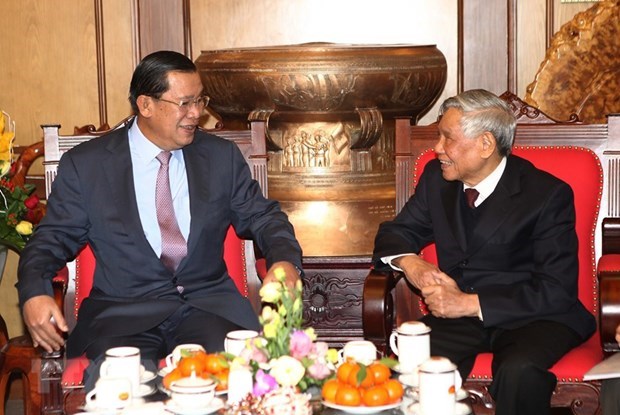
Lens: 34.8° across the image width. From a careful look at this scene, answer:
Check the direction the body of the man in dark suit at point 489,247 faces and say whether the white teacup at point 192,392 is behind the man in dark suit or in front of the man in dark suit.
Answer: in front

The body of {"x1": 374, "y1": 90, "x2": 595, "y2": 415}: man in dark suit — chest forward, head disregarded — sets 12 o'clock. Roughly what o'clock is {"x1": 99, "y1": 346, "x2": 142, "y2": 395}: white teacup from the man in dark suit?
The white teacup is roughly at 12 o'clock from the man in dark suit.

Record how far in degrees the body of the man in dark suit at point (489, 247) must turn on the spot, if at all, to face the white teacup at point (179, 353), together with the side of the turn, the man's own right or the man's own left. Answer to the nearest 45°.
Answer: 0° — they already face it

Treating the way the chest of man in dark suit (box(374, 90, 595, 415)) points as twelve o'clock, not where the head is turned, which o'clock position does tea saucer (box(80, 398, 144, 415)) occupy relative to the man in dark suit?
The tea saucer is roughly at 12 o'clock from the man in dark suit.

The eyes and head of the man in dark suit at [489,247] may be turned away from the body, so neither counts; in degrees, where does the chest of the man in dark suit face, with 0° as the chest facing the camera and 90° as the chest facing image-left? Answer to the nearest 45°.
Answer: approximately 45°

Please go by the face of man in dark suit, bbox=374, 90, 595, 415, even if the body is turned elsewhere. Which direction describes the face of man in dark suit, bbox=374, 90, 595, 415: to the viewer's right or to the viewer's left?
to the viewer's left

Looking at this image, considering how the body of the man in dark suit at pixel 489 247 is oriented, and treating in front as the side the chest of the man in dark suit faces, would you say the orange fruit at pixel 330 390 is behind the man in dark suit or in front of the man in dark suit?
in front

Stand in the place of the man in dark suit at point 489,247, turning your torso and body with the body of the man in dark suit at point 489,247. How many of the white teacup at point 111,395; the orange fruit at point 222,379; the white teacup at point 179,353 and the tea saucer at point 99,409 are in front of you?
4

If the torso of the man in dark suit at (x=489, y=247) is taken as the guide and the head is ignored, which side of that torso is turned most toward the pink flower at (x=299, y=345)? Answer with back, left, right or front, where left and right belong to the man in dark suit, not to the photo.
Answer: front

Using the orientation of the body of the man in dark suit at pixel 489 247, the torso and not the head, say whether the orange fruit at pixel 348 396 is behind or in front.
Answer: in front

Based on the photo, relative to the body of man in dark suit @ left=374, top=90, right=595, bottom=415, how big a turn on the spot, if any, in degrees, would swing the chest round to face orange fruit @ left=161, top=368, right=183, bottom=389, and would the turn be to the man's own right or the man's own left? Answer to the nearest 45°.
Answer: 0° — they already face it

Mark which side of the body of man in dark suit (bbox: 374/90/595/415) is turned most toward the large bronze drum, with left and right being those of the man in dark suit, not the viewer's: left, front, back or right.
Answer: right

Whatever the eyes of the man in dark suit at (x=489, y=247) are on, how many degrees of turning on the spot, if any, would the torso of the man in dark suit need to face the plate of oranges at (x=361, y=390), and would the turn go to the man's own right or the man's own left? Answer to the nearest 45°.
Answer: approximately 45° to the man's own left

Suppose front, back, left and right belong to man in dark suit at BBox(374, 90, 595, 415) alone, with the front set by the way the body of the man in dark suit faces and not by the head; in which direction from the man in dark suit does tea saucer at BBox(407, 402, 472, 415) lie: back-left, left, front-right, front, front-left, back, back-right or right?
front-left

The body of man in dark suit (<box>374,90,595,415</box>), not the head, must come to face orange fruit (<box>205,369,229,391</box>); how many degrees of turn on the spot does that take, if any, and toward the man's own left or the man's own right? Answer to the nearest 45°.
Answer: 0° — they already face it

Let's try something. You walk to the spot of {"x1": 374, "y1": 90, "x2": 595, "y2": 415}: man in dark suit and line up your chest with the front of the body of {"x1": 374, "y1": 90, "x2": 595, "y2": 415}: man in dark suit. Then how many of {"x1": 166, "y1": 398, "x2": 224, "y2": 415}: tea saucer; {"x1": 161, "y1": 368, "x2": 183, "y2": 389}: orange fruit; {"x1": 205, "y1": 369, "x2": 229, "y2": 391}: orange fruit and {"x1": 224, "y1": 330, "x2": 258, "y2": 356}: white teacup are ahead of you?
4

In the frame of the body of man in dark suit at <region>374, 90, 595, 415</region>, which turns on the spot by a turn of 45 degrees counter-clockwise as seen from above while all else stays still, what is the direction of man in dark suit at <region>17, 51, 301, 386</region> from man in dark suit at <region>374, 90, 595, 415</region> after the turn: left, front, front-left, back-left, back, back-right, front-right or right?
right
